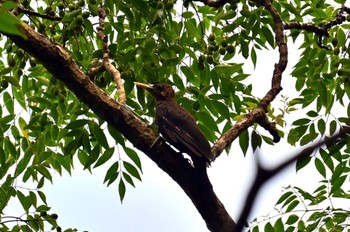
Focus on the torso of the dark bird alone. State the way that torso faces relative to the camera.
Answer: to the viewer's left
